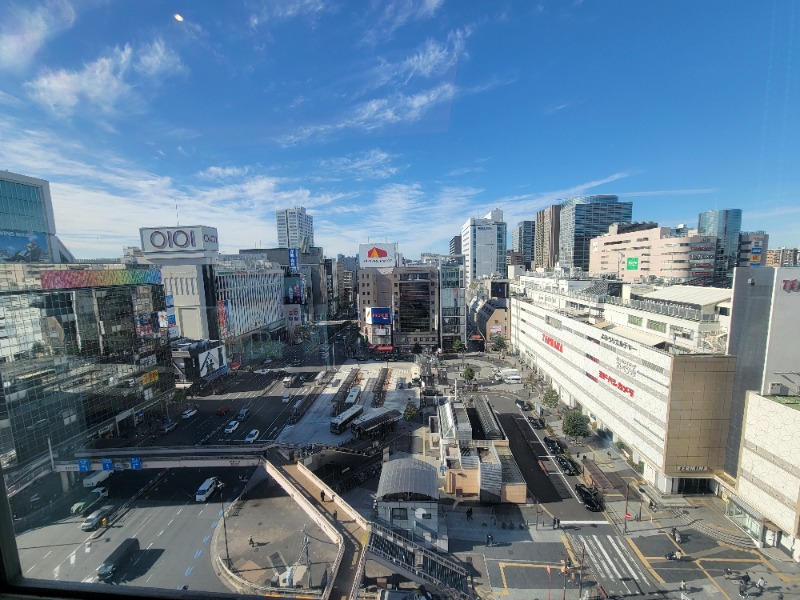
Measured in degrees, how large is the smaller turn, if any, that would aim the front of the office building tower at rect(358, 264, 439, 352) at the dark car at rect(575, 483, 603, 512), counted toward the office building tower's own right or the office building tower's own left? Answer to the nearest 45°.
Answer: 0° — it already faces it

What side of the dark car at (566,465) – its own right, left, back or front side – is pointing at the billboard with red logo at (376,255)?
back

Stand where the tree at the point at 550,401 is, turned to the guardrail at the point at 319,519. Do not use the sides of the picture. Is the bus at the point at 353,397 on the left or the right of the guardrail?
right

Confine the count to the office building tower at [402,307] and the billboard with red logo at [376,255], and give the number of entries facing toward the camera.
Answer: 2

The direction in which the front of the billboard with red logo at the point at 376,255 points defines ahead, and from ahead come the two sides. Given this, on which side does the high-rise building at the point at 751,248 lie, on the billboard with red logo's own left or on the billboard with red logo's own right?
on the billboard with red logo's own left

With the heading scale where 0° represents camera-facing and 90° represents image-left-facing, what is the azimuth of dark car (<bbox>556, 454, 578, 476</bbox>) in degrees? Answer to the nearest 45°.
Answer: approximately 315°

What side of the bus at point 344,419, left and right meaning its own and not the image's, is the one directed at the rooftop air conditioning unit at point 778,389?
left

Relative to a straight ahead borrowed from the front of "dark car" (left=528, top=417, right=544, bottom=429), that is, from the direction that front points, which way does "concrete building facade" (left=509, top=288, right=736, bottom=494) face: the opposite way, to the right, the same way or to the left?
to the right

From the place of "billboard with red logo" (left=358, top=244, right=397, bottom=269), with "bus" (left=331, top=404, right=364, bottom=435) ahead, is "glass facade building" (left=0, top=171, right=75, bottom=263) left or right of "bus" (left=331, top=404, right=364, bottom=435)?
right

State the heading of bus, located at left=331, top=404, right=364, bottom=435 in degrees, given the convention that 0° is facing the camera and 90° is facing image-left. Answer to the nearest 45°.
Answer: approximately 45°

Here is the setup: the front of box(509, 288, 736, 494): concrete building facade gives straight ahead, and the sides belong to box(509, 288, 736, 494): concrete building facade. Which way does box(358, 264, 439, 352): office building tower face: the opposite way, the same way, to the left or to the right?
to the left

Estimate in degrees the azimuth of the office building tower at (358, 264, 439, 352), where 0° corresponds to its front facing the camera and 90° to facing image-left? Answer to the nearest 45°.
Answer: approximately 0°

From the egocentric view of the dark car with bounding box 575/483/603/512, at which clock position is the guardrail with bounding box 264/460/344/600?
The guardrail is roughly at 3 o'clock from the dark car.

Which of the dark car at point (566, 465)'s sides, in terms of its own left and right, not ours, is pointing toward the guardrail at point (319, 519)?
right
